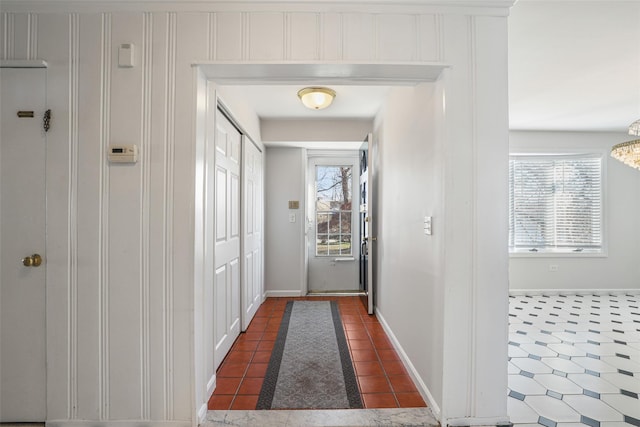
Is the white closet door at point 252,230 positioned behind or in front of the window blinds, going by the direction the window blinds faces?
in front

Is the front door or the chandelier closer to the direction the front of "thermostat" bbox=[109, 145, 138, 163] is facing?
the chandelier

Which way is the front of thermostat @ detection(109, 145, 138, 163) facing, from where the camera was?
facing the viewer

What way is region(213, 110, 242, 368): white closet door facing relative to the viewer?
to the viewer's right

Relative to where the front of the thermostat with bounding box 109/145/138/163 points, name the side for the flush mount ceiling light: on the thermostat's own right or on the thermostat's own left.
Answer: on the thermostat's own left

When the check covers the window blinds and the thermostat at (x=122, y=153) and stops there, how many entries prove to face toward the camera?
2

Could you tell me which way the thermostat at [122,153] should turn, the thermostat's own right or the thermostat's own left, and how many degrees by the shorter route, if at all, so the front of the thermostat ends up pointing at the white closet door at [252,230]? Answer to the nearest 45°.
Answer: approximately 135° to the thermostat's own left

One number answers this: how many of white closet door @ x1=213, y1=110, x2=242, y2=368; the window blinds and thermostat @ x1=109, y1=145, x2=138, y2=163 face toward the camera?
2

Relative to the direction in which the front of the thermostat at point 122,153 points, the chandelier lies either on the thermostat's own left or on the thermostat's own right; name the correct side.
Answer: on the thermostat's own left

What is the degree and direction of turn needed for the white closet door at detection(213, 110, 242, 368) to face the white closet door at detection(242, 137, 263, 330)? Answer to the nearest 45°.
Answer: approximately 90° to its left

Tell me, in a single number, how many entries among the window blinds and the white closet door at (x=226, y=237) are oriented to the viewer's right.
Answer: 1

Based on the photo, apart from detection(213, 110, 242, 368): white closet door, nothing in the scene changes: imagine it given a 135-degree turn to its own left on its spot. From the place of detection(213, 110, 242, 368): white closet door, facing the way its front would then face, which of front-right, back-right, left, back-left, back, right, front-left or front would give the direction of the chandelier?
back-right

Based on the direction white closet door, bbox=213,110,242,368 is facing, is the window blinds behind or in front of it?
in front
